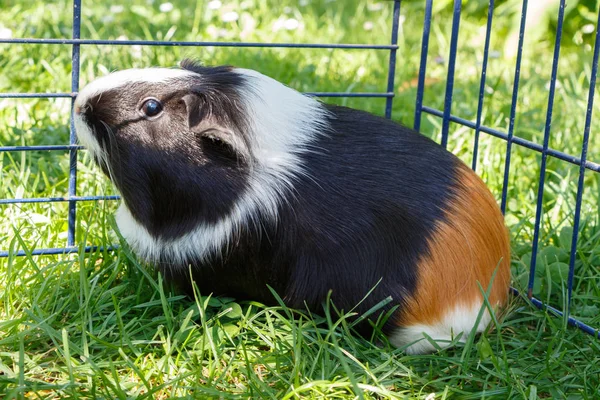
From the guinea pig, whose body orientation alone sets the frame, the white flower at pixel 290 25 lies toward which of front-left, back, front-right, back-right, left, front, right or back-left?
right

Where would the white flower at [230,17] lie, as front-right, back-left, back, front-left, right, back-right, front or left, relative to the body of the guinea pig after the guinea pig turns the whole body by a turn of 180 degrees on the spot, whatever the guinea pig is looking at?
left

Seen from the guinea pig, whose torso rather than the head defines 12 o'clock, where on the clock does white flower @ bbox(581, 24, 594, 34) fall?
The white flower is roughly at 4 o'clock from the guinea pig.

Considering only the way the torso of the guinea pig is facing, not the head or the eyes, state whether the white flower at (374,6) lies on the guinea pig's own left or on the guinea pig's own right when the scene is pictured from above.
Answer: on the guinea pig's own right

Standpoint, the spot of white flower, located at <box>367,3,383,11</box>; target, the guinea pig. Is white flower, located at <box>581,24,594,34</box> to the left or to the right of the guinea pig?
left

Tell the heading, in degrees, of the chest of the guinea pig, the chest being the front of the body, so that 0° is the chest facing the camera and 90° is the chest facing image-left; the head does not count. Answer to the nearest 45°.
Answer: approximately 90°

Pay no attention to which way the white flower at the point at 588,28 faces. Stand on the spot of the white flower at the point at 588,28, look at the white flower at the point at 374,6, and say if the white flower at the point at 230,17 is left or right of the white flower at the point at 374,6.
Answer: left
